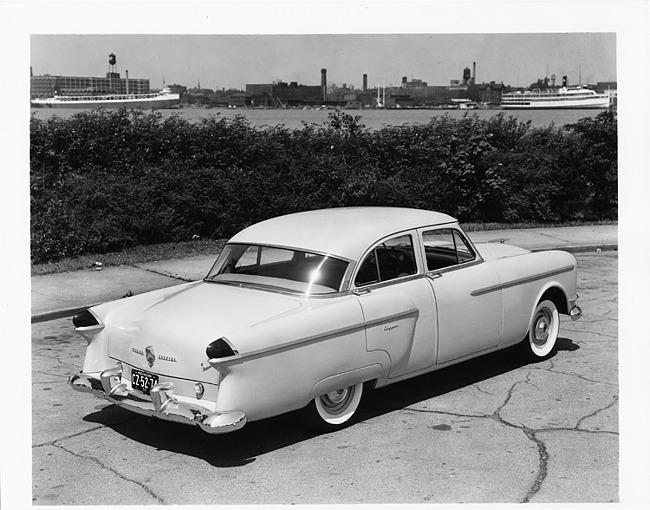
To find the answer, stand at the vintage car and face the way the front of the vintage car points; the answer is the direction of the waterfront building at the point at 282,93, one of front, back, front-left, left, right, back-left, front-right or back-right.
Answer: front-left

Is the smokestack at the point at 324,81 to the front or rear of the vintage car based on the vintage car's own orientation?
to the front

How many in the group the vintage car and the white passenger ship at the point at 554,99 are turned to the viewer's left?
0

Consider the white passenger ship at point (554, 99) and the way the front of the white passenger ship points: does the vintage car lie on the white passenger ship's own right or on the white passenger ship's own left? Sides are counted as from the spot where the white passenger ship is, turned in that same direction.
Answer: on the white passenger ship's own right

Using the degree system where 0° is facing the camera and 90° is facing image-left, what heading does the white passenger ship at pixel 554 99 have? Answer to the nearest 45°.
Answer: approximately 270°

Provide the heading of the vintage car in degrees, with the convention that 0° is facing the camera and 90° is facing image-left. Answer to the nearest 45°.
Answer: approximately 225°
